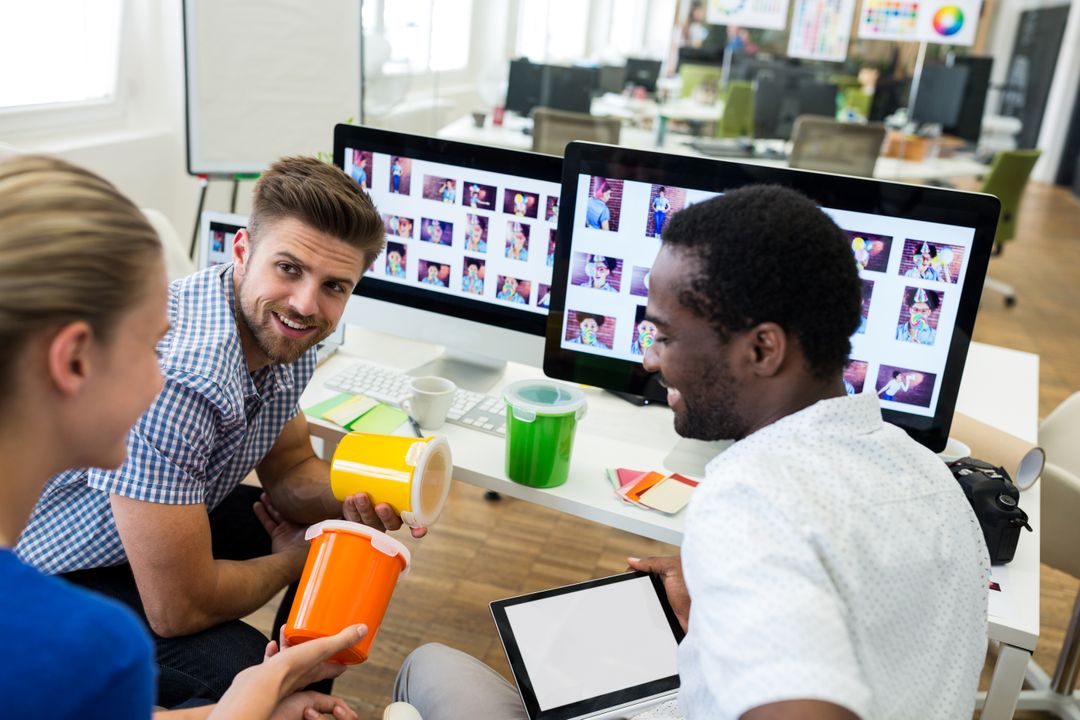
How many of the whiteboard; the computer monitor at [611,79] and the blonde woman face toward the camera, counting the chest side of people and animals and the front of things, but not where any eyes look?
2

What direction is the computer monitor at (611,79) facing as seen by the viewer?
toward the camera

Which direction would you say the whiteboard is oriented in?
toward the camera

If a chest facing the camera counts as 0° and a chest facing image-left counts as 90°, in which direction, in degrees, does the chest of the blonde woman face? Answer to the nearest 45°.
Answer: approximately 225°

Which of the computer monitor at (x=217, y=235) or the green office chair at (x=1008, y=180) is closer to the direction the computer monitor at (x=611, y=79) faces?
the computer monitor

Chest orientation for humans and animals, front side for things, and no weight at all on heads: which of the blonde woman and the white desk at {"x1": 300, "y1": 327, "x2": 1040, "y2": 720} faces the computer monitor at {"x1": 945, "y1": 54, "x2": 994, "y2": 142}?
the blonde woman

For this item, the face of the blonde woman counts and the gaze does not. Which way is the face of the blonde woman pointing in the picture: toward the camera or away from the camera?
away from the camera

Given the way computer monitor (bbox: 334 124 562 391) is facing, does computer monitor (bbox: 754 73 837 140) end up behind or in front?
behind
